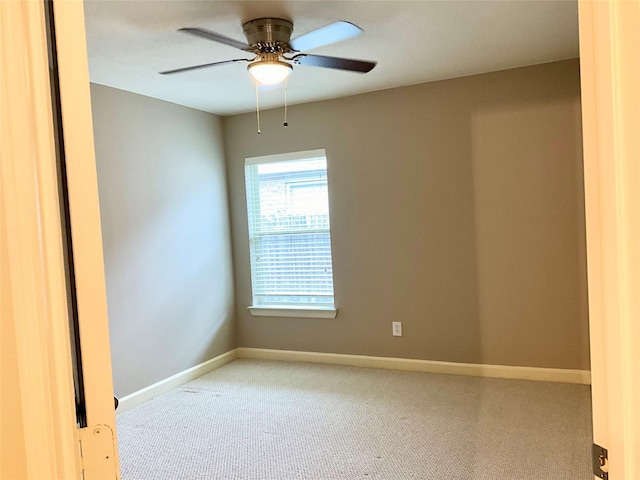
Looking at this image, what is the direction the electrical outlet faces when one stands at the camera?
facing the viewer
